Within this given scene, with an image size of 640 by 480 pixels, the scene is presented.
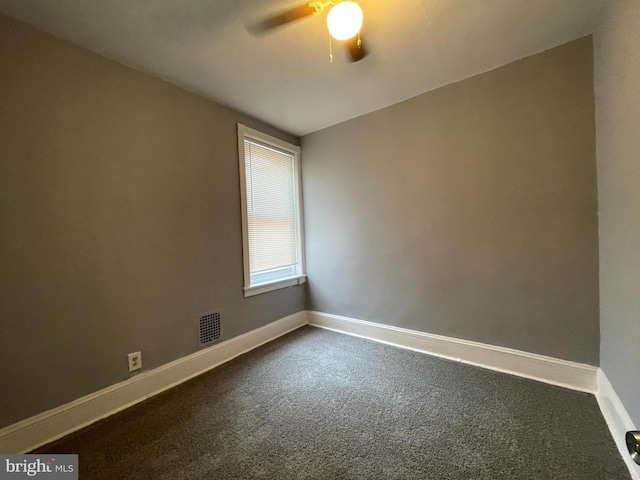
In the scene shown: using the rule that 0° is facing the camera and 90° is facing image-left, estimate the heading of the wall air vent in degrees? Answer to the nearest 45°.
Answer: approximately 315°

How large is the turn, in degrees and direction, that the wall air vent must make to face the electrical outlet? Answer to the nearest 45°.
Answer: approximately 90° to its right

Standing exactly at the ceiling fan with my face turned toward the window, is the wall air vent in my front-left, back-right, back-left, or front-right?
front-left
